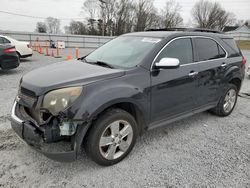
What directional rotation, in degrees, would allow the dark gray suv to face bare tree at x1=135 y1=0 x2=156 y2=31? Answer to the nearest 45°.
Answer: approximately 135° to its right

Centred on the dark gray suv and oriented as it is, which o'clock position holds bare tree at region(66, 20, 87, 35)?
The bare tree is roughly at 4 o'clock from the dark gray suv.

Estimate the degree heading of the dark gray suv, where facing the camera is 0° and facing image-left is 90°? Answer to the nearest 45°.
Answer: approximately 45°

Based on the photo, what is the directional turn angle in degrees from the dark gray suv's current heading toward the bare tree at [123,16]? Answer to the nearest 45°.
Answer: approximately 135° to its right

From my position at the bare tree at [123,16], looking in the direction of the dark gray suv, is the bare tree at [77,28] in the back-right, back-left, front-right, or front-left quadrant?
back-right
